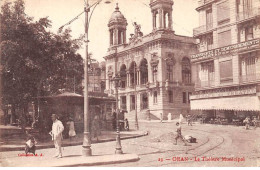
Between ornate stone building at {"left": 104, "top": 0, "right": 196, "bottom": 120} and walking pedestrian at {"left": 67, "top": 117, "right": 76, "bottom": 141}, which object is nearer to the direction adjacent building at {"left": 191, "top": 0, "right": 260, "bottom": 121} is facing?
the walking pedestrian

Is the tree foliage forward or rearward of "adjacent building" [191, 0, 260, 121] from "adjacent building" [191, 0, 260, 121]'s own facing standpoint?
forward

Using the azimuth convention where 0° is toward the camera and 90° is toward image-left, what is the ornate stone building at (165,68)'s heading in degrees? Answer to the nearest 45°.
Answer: approximately 45°

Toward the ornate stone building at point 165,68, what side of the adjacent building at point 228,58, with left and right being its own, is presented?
right

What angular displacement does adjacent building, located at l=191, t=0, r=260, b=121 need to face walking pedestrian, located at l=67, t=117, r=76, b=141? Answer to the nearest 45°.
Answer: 0° — it already faces them

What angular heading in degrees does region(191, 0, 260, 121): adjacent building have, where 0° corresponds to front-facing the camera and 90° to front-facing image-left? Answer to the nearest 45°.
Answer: approximately 45°
